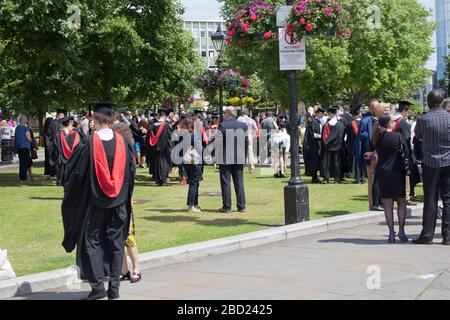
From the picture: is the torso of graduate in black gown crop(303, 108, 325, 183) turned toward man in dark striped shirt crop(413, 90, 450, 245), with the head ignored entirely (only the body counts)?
no

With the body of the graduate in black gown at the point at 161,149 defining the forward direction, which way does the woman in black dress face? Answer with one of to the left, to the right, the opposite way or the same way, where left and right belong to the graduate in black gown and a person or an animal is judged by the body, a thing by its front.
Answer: the same way

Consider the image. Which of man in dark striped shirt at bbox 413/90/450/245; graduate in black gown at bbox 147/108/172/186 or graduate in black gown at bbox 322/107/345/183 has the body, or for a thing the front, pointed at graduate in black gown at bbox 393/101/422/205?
the man in dark striped shirt

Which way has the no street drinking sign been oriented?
toward the camera

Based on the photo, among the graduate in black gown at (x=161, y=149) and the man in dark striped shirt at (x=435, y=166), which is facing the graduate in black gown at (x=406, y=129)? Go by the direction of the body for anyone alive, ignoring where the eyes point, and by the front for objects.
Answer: the man in dark striped shirt

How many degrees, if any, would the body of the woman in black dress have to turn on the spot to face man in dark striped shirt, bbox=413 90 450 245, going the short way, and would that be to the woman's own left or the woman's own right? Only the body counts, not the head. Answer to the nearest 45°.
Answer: approximately 45° to the woman's own right

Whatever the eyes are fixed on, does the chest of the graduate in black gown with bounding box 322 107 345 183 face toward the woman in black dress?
no

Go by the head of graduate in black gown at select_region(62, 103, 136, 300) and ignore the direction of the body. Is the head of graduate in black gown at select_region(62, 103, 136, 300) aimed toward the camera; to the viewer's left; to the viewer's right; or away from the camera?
away from the camera

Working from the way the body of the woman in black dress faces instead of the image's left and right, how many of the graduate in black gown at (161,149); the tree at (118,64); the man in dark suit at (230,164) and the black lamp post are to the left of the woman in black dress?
4

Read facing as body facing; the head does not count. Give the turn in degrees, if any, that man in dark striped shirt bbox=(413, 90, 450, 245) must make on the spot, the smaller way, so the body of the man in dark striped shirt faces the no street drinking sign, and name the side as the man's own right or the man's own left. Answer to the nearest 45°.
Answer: approximately 45° to the man's own left

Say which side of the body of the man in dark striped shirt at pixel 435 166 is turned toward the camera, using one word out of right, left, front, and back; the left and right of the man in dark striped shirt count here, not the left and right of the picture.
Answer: back

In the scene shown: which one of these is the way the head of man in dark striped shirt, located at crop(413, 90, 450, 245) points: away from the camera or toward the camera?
away from the camera

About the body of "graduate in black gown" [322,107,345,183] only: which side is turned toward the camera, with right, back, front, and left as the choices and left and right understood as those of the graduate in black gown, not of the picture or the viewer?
back

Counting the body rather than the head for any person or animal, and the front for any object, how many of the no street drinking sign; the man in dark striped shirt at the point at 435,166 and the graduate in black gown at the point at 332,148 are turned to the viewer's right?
0

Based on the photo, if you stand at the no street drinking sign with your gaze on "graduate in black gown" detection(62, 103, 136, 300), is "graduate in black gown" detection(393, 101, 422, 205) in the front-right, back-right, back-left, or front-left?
back-left
